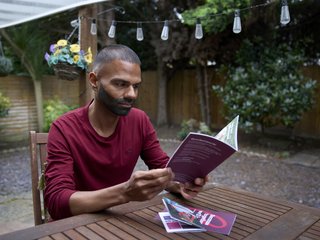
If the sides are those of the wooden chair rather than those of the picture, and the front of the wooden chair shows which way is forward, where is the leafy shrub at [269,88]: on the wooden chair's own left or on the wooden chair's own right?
on the wooden chair's own left

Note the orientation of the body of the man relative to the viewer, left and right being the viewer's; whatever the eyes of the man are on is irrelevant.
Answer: facing the viewer and to the right of the viewer

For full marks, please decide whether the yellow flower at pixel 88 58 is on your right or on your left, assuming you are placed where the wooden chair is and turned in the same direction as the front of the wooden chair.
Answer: on your left

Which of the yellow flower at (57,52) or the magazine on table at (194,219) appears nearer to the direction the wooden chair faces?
the magazine on table

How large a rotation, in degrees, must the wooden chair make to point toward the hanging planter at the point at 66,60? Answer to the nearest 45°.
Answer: approximately 135° to its left

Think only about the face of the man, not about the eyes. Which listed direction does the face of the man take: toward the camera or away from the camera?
toward the camera

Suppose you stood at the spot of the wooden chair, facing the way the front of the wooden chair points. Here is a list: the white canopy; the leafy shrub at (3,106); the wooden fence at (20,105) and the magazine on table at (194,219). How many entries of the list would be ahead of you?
1

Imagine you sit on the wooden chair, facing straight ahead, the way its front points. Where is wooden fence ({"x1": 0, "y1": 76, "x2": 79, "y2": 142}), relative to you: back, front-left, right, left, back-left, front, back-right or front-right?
back-left
